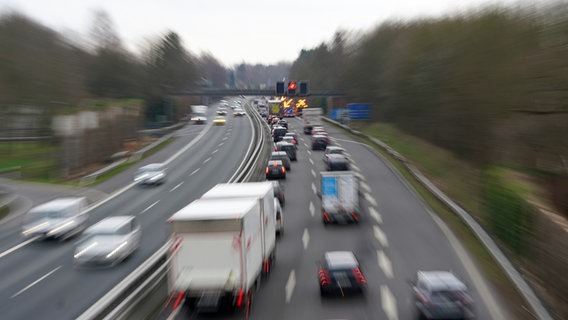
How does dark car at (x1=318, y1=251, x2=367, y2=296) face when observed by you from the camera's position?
facing away from the viewer

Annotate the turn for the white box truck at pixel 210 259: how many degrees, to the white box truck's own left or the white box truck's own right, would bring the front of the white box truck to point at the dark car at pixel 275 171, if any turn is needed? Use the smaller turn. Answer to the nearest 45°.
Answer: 0° — it already faces it

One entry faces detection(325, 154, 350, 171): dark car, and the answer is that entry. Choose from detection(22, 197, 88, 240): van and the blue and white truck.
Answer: the blue and white truck

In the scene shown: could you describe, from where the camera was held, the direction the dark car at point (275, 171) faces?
facing away from the viewer

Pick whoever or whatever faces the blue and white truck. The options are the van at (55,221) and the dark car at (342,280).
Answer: the dark car

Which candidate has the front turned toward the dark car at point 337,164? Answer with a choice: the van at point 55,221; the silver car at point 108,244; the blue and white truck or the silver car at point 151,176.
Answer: the blue and white truck

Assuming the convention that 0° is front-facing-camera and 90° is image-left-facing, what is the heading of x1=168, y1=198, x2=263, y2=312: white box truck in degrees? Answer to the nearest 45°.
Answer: approximately 180°

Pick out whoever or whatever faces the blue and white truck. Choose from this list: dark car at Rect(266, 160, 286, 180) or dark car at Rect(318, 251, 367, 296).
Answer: dark car at Rect(318, 251, 367, 296)

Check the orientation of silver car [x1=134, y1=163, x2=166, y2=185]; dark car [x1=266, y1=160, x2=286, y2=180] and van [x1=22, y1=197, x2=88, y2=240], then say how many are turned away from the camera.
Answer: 1

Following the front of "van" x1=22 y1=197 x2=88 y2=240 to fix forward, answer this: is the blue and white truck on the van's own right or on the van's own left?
on the van's own left

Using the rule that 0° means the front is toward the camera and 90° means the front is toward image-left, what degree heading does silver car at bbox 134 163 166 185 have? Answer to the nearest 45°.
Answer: approximately 45°

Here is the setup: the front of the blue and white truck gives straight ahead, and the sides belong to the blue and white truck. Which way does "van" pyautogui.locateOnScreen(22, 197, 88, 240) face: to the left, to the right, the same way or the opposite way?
the opposite way

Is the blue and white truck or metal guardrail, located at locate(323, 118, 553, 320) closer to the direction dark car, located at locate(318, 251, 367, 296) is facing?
the blue and white truck

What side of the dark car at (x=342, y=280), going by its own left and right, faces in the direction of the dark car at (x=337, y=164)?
front

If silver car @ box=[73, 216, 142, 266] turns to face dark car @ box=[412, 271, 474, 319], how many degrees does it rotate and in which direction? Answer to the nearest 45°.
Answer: approximately 90° to its left
